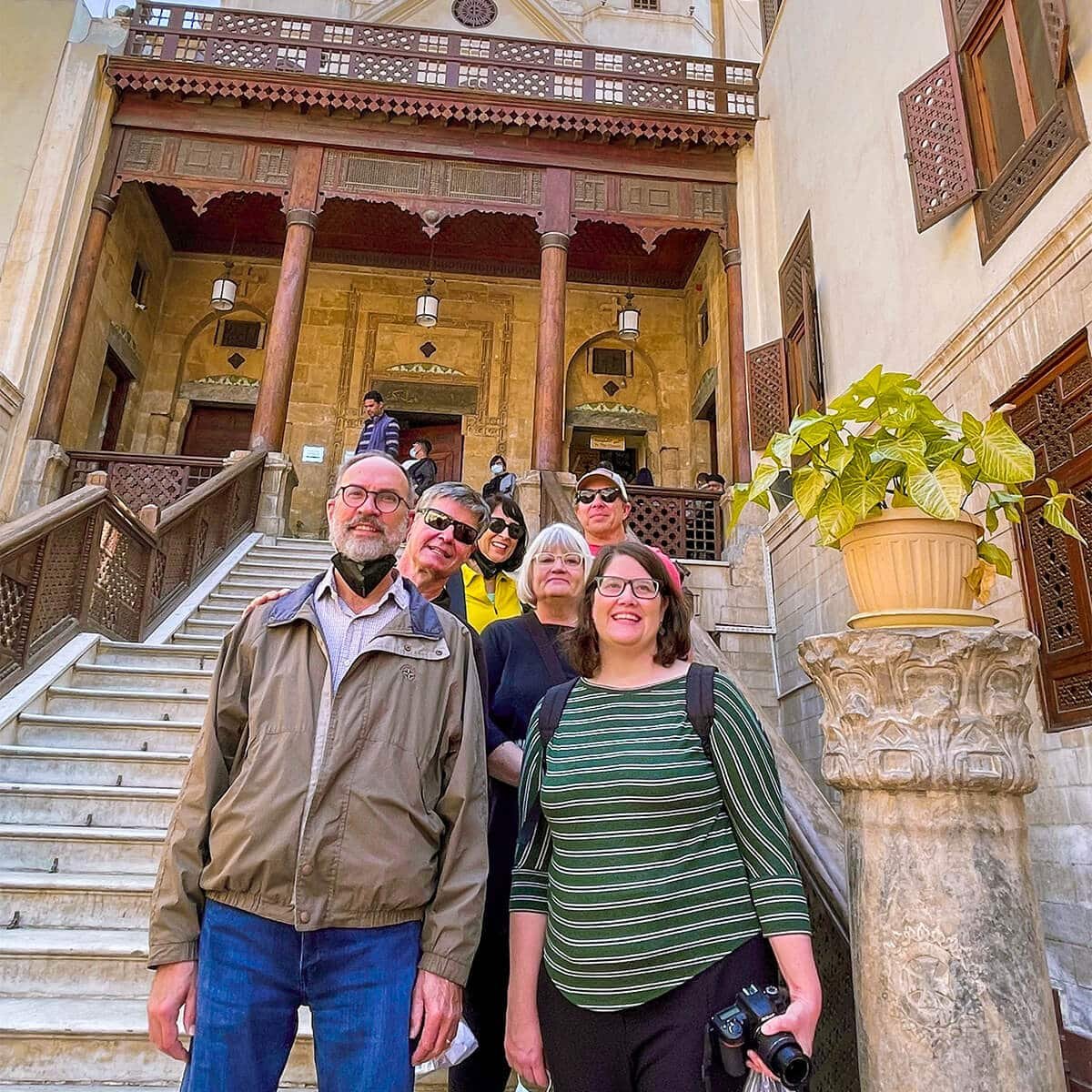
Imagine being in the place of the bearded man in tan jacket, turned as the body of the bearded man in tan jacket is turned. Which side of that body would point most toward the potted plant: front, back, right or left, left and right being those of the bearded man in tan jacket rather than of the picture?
left

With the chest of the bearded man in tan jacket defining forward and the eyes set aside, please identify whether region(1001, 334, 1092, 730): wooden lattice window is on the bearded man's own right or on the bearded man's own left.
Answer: on the bearded man's own left

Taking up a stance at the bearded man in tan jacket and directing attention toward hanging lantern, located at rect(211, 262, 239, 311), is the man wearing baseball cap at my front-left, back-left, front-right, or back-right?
front-right

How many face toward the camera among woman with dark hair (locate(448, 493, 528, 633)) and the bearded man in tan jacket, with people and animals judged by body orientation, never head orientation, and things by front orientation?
2

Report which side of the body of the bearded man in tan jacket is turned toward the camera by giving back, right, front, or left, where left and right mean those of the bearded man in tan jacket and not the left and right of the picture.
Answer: front

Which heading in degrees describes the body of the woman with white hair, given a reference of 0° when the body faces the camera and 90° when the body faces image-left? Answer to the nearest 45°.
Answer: approximately 0°

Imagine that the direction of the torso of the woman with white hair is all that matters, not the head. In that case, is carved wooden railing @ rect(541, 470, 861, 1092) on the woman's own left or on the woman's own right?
on the woman's own left

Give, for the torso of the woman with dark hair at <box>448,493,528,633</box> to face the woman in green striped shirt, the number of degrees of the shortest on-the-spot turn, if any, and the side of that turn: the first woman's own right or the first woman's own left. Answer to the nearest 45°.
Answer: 0° — they already face them

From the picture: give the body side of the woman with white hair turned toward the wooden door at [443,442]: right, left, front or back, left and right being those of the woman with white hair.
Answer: back

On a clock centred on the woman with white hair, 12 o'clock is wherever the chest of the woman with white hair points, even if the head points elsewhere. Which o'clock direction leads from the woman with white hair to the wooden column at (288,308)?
The wooden column is roughly at 5 o'clock from the woman with white hair.
